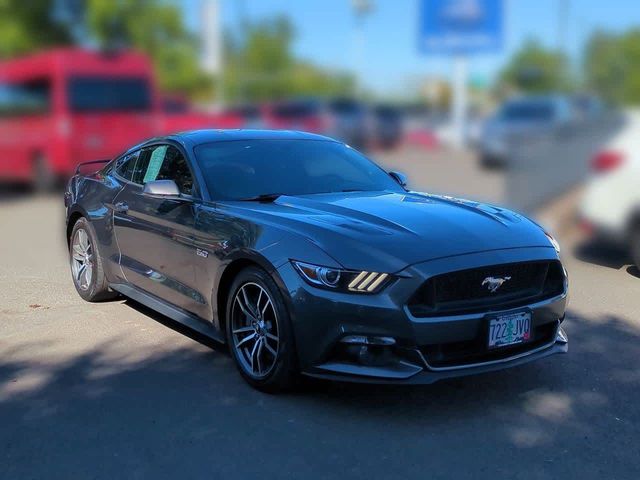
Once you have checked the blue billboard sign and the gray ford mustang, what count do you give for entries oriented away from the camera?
0

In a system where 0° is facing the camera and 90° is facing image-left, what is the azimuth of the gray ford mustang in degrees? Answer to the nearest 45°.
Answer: approximately 315°

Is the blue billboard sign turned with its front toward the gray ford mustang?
yes

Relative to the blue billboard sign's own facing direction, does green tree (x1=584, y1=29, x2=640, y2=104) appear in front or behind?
behind

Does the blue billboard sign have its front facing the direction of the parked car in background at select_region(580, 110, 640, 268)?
yes

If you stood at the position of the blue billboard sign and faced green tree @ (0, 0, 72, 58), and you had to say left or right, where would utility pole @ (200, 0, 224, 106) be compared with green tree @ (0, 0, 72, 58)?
right

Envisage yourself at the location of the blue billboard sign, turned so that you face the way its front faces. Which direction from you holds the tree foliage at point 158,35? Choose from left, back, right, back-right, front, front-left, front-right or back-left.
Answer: right

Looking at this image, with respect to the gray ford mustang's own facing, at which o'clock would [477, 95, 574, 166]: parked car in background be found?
The parked car in background is roughly at 8 o'clock from the gray ford mustang.

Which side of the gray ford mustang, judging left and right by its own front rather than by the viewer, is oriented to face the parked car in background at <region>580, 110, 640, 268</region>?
left

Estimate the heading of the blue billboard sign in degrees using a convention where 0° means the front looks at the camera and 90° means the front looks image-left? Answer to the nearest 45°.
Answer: approximately 0°

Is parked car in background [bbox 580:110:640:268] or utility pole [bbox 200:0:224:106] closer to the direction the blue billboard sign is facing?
the parked car in background

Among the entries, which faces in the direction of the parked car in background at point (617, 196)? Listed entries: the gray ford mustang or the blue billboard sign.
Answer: the blue billboard sign
